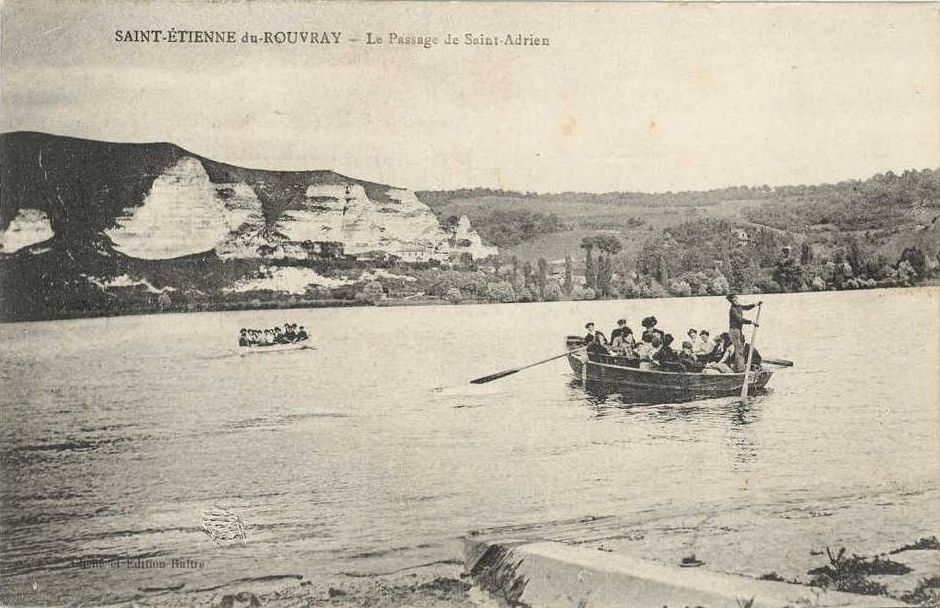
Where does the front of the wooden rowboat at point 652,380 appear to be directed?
to the viewer's left
